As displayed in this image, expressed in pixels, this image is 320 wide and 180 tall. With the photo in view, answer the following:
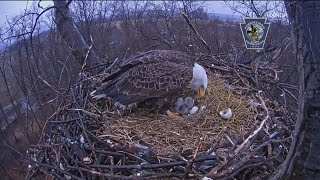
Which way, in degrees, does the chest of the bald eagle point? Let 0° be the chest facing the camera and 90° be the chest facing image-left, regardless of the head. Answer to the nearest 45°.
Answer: approximately 270°
